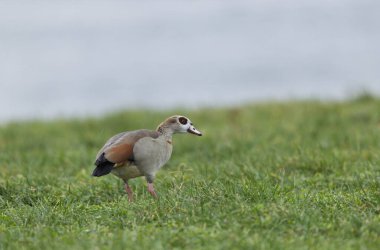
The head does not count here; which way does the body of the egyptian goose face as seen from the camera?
to the viewer's right
